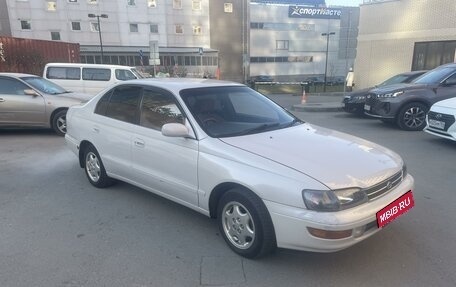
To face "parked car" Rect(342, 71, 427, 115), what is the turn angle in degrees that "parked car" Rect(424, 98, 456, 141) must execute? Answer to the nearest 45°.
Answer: approximately 90° to its right

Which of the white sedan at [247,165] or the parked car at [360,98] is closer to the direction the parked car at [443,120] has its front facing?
the white sedan

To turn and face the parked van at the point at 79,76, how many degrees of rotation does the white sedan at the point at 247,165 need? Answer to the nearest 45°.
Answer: approximately 180°

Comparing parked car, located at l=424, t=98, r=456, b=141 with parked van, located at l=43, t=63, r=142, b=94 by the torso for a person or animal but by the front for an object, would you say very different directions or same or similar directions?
very different directions

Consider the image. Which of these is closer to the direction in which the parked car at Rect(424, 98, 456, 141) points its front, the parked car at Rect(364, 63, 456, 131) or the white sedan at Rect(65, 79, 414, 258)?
the white sedan

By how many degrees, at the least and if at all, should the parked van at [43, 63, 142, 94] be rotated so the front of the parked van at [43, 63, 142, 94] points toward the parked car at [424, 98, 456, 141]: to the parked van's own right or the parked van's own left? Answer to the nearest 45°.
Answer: approximately 45° to the parked van's own right

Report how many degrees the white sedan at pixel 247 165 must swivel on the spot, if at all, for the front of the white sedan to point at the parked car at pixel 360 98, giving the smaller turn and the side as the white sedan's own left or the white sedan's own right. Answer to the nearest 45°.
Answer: approximately 90° to the white sedan's own left

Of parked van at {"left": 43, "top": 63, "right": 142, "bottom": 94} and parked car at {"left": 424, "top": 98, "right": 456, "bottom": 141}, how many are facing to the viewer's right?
1

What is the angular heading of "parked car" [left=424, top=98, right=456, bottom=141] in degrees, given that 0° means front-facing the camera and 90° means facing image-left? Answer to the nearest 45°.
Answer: approximately 45°

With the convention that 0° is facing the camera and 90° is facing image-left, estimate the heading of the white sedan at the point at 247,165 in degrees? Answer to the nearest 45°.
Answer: approximately 315°

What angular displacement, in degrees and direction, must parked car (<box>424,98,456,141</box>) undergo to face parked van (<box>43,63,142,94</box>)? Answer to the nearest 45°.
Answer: approximately 45° to its right

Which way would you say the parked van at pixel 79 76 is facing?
to the viewer's right

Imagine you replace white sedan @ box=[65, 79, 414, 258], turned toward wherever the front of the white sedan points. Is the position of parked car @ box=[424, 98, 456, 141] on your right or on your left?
on your left
